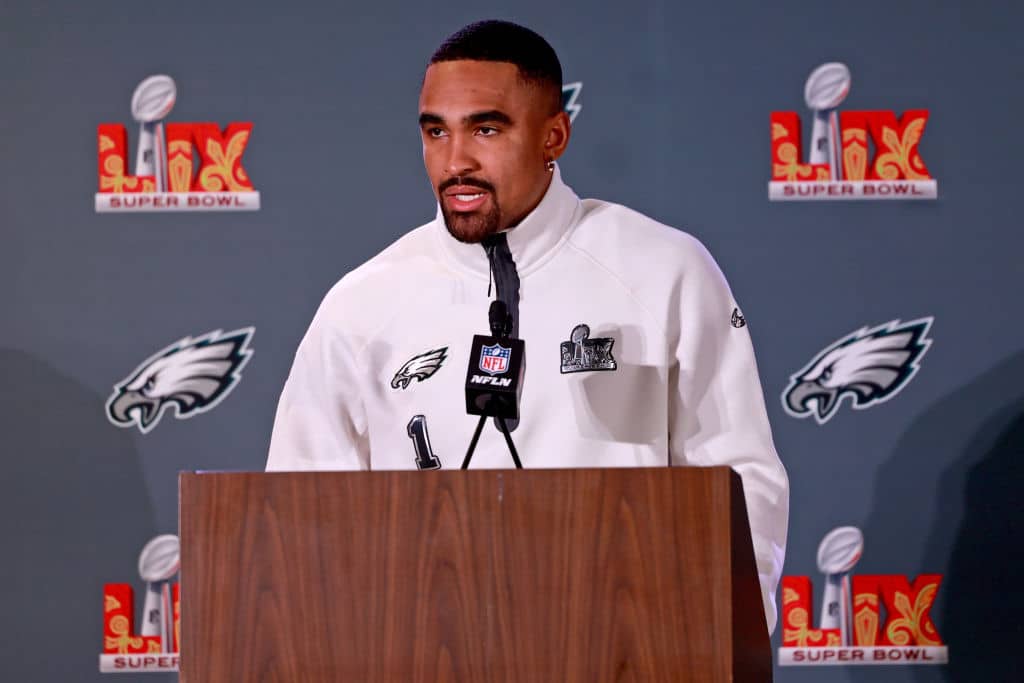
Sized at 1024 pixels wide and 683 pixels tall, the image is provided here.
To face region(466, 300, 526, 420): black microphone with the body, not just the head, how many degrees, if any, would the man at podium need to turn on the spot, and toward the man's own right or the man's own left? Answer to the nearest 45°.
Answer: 0° — they already face it

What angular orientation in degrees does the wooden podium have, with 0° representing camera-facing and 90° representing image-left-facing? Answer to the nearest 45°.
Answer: approximately 0°

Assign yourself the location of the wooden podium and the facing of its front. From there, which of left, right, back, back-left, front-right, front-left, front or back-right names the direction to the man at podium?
back

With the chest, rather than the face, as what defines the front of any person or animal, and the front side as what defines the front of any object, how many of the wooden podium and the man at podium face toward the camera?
2
